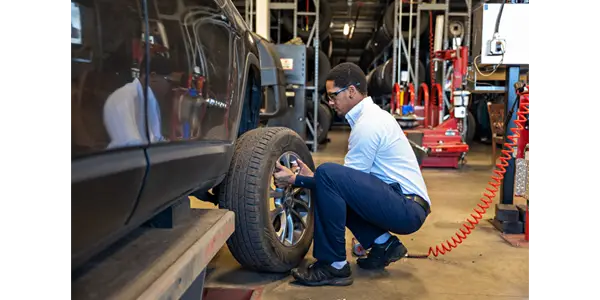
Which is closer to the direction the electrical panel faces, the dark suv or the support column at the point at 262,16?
the dark suv

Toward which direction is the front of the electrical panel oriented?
toward the camera

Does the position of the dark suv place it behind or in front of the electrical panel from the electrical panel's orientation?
in front

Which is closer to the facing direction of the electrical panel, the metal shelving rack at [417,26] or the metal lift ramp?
the metal lift ramp

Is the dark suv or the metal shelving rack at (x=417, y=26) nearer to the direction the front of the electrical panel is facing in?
the dark suv

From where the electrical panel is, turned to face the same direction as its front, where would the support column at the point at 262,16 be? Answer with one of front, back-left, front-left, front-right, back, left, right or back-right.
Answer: back-right

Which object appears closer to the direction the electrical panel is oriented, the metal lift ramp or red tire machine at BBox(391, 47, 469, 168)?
the metal lift ramp
